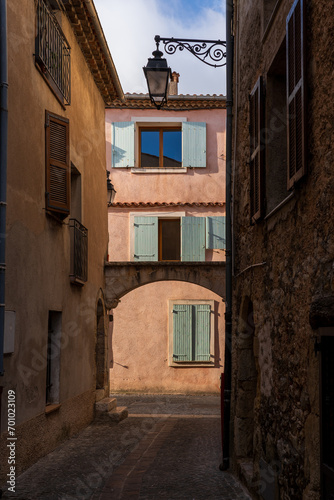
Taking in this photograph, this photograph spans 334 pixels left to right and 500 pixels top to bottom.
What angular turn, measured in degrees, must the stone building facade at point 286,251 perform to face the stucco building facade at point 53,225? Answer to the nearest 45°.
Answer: approximately 45° to its right

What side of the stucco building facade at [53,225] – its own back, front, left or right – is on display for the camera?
right

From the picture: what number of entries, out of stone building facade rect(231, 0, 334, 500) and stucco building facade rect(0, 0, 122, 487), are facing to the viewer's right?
1

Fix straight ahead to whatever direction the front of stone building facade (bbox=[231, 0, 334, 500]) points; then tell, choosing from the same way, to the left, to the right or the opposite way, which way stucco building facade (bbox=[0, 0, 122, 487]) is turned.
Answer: the opposite way

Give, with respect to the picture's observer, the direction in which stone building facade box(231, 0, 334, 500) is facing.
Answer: facing to the left of the viewer

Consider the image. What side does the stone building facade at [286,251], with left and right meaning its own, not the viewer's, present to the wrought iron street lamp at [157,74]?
right
